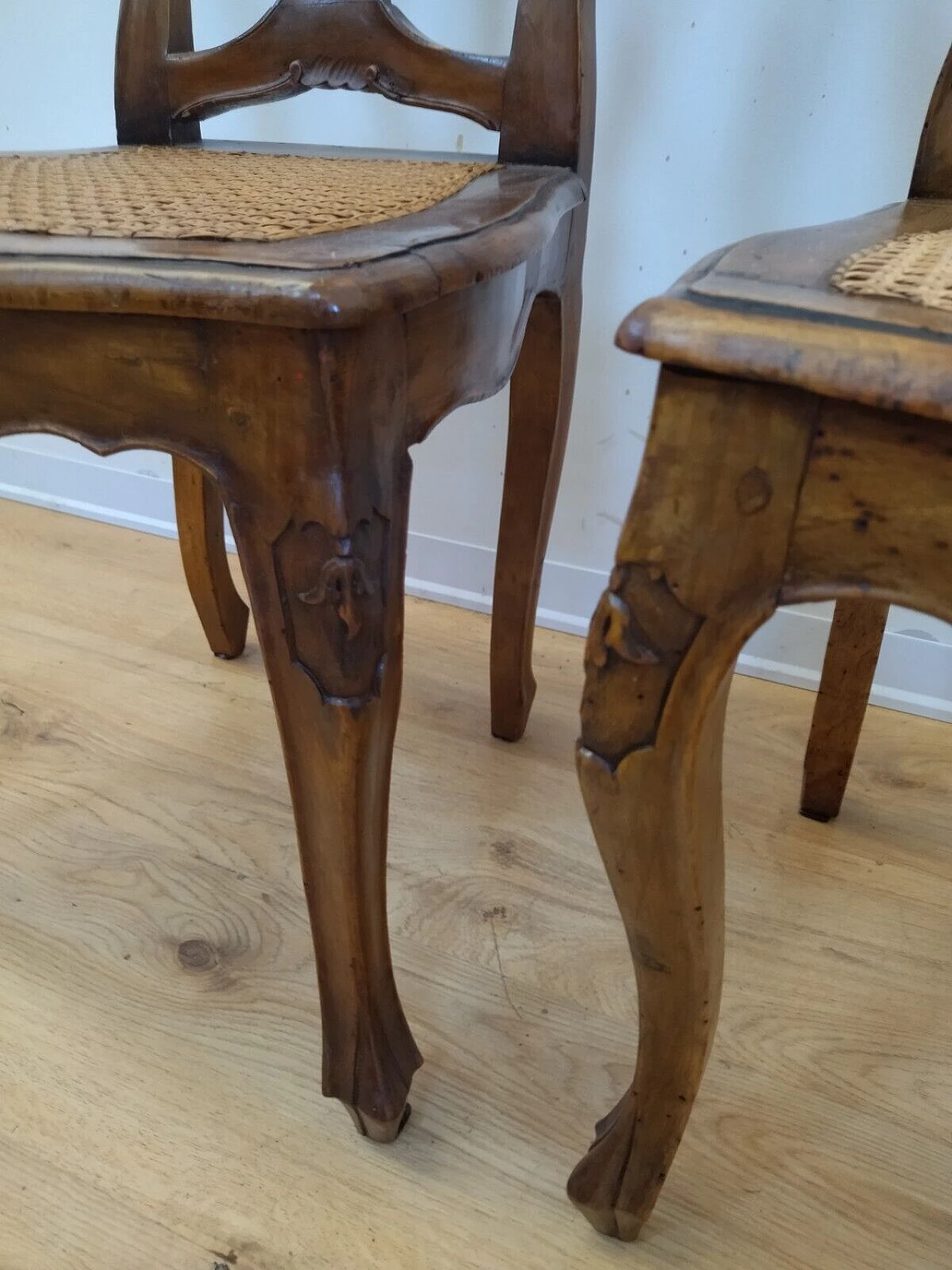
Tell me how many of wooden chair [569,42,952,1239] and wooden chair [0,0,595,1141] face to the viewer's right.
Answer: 0

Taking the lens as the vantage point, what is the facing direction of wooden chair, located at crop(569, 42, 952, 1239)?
facing the viewer and to the left of the viewer
